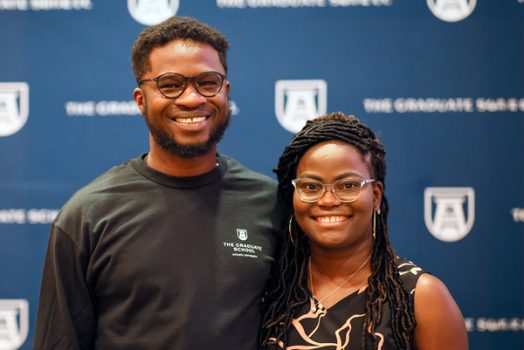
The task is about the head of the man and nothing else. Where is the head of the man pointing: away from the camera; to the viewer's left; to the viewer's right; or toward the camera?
toward the camera

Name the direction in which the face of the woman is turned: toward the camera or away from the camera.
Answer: toward the camera

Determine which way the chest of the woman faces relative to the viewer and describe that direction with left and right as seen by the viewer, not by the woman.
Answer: facing the viewer and to the left of the viewer
